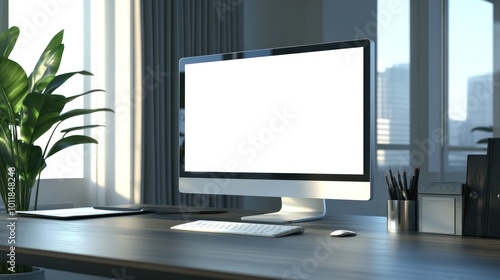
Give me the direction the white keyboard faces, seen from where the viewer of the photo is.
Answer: facing the viewer and to the left of the viewer

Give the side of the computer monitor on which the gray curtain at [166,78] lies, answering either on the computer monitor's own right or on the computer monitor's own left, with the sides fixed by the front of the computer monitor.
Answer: on the computer monitor's own right

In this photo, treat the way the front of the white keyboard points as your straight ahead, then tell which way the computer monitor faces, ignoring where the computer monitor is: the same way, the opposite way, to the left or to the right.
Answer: the same way

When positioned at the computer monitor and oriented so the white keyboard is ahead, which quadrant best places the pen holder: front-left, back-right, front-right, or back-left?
front-left

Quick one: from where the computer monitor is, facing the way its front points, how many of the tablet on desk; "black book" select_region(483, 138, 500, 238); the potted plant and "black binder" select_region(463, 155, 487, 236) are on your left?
2

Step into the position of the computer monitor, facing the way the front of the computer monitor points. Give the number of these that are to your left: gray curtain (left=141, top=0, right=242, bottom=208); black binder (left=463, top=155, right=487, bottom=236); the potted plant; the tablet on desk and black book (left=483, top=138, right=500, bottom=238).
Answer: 2

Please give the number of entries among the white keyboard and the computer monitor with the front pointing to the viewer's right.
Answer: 0

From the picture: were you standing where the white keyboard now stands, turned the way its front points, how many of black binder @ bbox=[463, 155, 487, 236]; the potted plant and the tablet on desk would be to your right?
2

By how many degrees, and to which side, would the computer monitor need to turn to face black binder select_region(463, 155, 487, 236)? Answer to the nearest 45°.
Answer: approximately 90° to its left

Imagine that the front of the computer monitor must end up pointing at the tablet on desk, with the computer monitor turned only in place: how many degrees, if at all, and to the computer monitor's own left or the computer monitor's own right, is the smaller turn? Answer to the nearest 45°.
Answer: approximately 45° to the computer monitor's own right

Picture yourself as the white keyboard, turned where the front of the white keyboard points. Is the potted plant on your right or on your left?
on your right

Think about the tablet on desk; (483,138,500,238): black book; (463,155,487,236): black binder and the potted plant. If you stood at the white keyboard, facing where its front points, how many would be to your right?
2

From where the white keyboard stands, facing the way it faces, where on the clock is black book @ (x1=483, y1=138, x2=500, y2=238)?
The black book is roughly at 8 o'clock from the white keyboard.

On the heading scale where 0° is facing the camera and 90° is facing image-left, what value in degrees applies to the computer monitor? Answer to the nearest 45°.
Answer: approximately 45°

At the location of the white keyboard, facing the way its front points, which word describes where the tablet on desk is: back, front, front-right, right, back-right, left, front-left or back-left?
right
